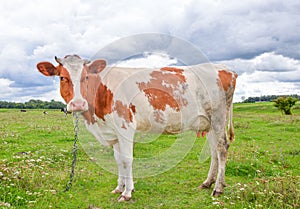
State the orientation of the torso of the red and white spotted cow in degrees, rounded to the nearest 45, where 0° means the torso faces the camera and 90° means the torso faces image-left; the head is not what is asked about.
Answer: approximately 90°

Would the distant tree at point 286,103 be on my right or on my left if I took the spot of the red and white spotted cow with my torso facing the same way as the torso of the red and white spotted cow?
on my right
